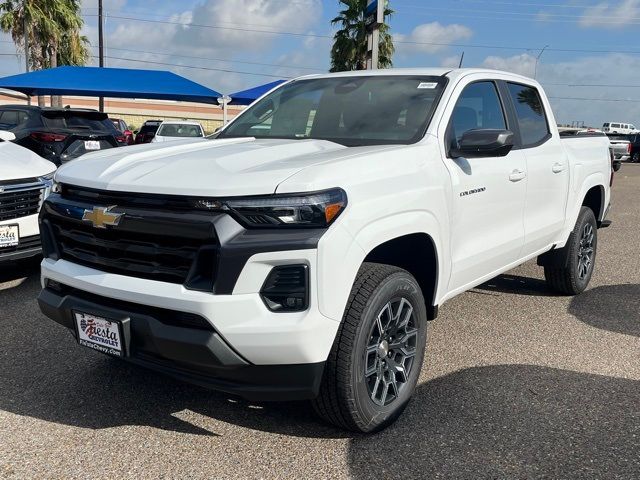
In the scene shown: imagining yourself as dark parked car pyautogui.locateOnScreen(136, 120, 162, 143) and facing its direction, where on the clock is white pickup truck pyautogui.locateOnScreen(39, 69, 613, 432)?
The white pickup truck is roughly at 6 o'clock from the dark parked car.

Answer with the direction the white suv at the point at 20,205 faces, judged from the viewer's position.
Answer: facing the viewer and to the right of the viewer

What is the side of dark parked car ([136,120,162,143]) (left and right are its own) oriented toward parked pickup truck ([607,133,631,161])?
right

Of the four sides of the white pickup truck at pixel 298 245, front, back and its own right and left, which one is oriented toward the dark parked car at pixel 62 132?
right

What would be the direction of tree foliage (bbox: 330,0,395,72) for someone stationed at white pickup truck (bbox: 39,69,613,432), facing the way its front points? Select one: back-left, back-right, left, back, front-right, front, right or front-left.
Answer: back-right

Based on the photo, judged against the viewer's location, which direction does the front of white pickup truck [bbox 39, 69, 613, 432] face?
facing the viewer and to the left of the viewer

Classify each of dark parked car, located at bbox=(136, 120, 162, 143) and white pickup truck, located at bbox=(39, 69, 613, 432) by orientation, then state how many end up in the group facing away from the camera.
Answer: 1

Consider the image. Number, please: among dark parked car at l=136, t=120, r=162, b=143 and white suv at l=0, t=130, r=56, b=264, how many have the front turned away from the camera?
1

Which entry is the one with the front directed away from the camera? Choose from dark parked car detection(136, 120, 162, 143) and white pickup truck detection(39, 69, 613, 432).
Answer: the dark parked car

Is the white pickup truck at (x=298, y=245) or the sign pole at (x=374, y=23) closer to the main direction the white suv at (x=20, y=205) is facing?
the white pickup truck

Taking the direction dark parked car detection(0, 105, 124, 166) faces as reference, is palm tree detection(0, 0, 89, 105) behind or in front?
in front

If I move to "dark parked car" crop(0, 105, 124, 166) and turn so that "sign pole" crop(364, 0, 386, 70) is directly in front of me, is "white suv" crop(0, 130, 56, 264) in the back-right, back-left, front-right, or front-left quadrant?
back-right

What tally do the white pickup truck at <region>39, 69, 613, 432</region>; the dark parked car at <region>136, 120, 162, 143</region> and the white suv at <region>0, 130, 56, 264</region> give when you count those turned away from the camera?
1

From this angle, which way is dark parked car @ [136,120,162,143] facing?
away from the camera

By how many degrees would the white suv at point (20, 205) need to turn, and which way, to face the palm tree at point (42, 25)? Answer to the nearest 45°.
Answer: approximately 135° to its left

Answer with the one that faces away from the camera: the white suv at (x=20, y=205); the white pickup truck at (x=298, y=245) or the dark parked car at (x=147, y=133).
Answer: the dark parked car
